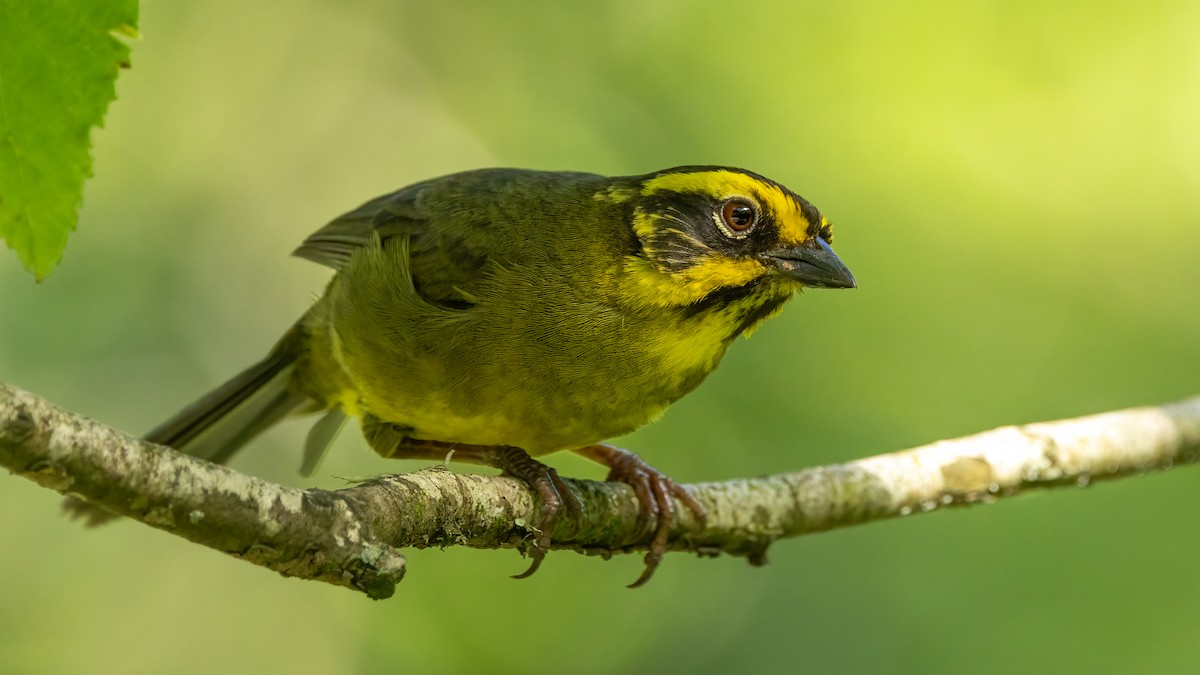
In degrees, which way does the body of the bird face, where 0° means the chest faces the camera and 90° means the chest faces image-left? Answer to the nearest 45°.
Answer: approximately 270°

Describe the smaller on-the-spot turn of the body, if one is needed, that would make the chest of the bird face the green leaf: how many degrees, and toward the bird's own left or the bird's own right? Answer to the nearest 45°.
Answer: approximately 135° to the bird's own right
